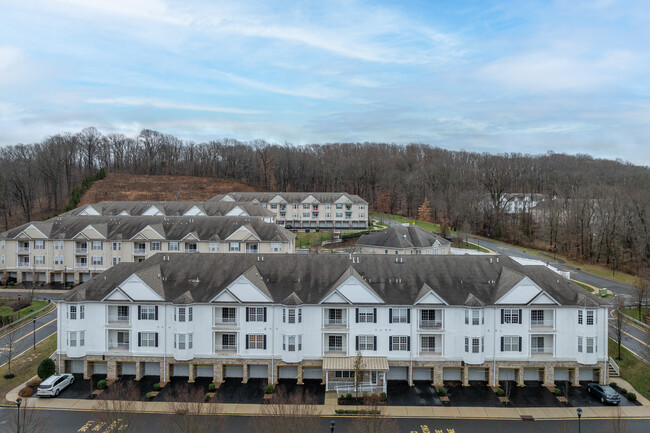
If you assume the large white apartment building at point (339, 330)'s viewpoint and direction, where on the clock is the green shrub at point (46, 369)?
The green shrub is roughly at 3 o'clock from the large white apartment building.

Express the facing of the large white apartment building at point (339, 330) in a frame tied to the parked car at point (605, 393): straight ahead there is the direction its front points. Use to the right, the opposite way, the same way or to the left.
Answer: the opposite way

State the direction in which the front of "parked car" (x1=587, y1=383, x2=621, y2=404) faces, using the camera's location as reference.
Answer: facing away from the viewer and to the left of the viewer

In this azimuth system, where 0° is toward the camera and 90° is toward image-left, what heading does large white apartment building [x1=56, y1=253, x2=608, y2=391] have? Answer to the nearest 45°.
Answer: approximately 0°

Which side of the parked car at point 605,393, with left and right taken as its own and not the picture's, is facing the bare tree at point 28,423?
left

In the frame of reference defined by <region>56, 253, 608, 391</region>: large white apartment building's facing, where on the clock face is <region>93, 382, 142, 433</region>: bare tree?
The bare tree is roughly at 2 o'clock from the large white apartment building.

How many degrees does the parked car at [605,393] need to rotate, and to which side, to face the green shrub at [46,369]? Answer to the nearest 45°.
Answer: approximately 90° to its left

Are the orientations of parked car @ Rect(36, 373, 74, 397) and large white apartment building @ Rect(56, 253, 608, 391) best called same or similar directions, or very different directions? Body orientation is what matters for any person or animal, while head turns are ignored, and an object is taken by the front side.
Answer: very different directions
